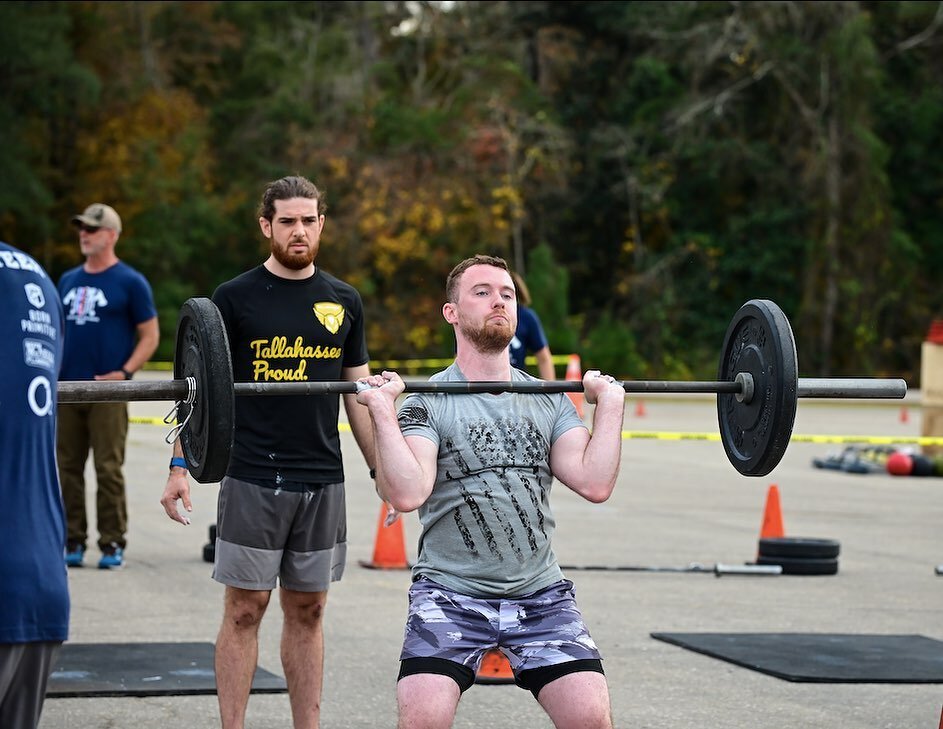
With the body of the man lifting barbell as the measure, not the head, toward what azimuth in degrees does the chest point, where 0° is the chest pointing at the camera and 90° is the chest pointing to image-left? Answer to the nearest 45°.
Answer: approximately 0°

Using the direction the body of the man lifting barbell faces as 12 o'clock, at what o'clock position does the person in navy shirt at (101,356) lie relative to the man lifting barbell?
The person in navy shirt is roughly at 5 o'clock from the man lifting barbell.

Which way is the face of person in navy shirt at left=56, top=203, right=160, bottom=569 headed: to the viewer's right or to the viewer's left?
to the viewer's left

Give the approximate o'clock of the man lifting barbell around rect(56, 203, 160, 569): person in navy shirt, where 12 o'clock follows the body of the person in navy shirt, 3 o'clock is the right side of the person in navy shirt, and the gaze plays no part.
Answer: The man lifting barbell is roughly at 10 o'clock from the person in navy shirt.

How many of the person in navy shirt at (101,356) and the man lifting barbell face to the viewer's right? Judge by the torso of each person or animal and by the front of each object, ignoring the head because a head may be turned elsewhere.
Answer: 0

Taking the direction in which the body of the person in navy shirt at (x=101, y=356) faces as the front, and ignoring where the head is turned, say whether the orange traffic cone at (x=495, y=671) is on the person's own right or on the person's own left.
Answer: on the person's own left

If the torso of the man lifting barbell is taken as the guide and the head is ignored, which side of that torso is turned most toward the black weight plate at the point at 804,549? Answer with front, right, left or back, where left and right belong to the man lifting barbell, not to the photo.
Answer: back

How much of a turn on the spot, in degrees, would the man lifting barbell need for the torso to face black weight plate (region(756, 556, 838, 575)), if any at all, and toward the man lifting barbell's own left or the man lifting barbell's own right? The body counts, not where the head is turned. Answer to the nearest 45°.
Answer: approximately 180°

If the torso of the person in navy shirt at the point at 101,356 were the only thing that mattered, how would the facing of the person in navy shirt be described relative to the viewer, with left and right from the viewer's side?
facing the viewer and to the left of the viewer

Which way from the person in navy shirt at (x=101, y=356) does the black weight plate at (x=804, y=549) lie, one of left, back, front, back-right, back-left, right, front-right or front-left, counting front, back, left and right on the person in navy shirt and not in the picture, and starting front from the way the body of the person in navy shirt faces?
back-left

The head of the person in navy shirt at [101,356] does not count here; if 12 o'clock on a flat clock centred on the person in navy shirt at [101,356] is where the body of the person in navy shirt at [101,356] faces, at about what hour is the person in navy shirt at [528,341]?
the person in navy shirt at [528,341] is roughly at 7 o'clock from the person in navy shirt at [101,356].

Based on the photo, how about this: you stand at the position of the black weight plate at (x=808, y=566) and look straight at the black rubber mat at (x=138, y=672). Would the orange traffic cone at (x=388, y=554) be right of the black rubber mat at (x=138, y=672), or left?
right

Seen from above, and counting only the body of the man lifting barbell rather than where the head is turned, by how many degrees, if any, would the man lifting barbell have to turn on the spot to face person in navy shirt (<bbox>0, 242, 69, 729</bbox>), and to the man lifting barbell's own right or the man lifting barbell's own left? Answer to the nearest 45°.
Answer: approximately 45° to the man lifting barbell's own right

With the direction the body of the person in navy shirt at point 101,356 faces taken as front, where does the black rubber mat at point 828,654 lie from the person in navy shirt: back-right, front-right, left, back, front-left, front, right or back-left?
left
